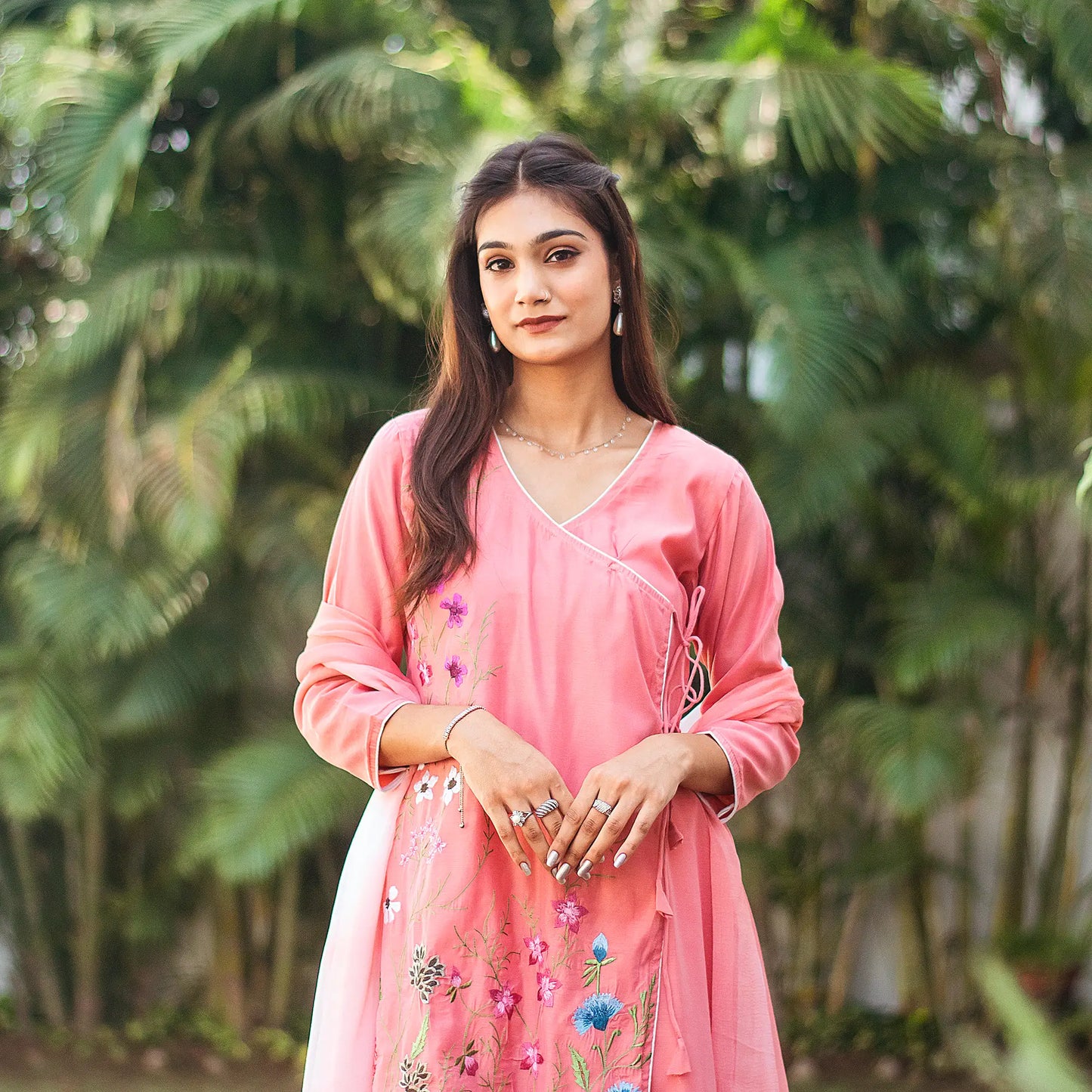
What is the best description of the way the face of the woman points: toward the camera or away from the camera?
toward the camera

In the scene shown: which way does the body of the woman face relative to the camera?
toward the camera
